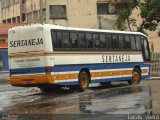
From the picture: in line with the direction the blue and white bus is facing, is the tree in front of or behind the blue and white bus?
in front

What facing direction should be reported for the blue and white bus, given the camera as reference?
facing away from the viewer and to the right of the viewer
